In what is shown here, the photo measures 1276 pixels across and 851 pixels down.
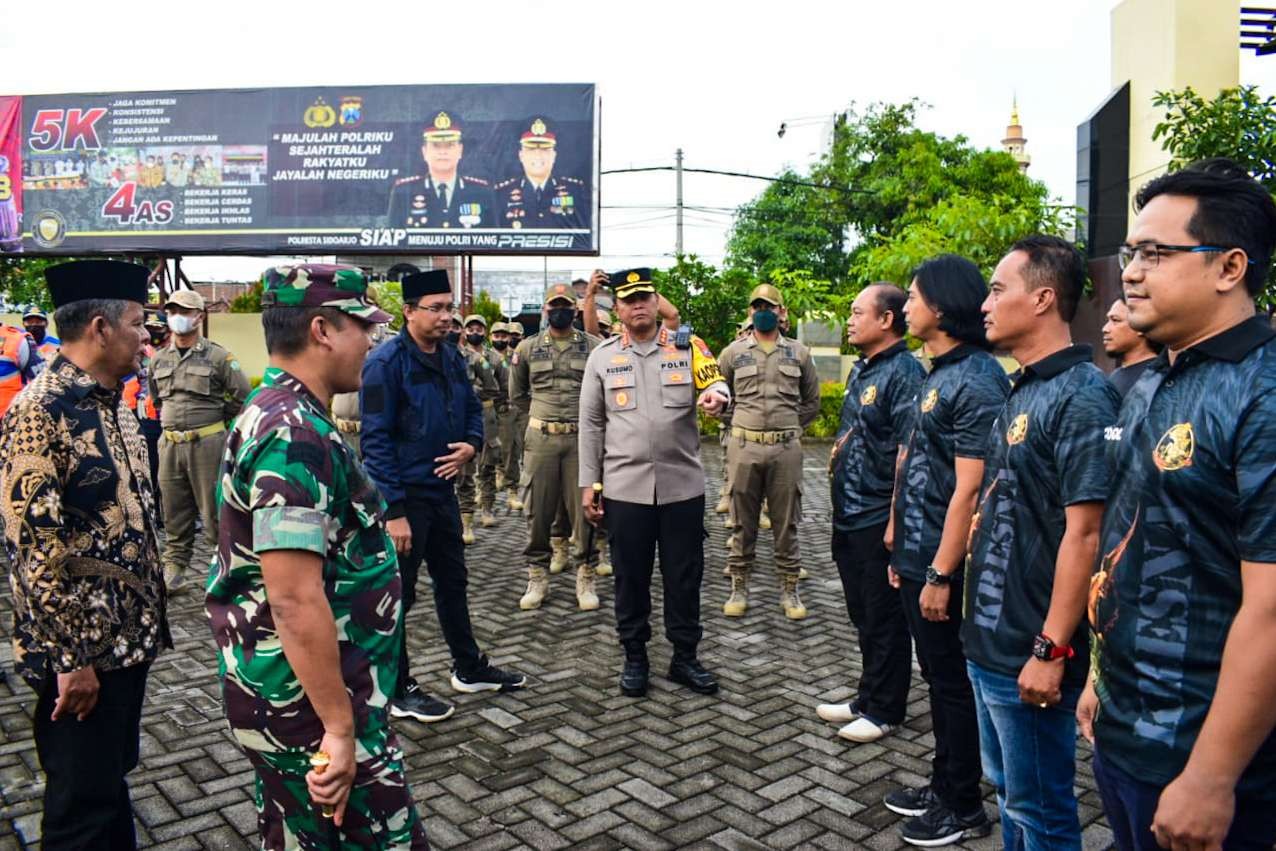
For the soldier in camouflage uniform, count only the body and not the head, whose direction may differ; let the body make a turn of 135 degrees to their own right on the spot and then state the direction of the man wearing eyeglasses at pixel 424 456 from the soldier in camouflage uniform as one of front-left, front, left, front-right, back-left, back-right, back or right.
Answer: back-right

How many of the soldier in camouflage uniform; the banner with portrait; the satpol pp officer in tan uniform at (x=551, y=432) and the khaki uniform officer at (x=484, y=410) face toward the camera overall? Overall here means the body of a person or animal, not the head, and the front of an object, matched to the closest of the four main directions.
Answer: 3

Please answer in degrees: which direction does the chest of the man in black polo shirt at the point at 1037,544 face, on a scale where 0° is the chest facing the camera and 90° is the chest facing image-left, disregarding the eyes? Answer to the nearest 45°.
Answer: approximately 90°

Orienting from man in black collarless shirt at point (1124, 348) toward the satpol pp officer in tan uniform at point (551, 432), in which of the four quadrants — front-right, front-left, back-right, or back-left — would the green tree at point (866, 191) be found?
front-right

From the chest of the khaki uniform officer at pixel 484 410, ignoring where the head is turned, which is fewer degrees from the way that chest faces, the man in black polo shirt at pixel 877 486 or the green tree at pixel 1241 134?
the man in black polo shirt

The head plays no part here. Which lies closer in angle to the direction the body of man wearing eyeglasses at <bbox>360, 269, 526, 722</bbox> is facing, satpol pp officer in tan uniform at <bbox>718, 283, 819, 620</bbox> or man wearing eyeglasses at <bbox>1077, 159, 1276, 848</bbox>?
the man wearing eyeglasses

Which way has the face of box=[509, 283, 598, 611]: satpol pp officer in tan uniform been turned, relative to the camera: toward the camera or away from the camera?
toward the camera

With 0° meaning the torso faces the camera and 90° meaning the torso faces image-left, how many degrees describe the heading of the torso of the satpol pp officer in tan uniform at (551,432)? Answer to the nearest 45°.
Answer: approximately 0°

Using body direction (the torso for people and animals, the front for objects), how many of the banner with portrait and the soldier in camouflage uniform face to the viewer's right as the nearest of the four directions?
1

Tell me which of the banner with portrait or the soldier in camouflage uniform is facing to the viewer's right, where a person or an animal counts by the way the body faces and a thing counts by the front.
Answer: the soldier in camouflage uniform

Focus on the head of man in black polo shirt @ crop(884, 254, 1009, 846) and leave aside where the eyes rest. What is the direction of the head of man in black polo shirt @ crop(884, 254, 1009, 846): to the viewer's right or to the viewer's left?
to the viewer's left

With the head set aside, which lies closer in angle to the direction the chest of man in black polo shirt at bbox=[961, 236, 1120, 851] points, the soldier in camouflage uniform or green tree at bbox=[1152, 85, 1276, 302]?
the soldier in camouflage uniform

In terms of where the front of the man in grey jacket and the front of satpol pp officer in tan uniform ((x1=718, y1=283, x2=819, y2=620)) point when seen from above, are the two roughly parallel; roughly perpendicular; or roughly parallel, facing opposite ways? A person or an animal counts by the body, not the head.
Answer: roughly parallel

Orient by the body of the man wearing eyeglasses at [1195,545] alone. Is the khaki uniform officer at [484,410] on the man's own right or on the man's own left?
on the man's own right

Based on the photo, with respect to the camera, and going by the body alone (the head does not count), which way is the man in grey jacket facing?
toward the camera

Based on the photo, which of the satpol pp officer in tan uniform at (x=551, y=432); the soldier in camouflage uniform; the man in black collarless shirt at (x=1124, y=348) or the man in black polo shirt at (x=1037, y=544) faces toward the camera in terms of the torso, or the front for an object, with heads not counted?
the satpol pp officer in tan uniform

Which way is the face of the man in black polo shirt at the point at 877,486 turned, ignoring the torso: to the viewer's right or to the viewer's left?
to the viewer's left

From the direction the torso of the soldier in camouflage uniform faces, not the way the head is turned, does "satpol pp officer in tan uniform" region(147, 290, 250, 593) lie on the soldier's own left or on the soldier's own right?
on the soldier's own left

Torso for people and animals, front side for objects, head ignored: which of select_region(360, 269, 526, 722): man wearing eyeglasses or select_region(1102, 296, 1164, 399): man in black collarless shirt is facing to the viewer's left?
the man in black collarless shirt

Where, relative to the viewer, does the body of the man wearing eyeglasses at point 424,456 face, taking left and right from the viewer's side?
facing the viewer and to the right of the viewer

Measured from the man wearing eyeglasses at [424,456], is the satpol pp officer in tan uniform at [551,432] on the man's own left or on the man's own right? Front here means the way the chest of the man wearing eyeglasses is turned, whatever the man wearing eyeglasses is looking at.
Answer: on the man's own left
